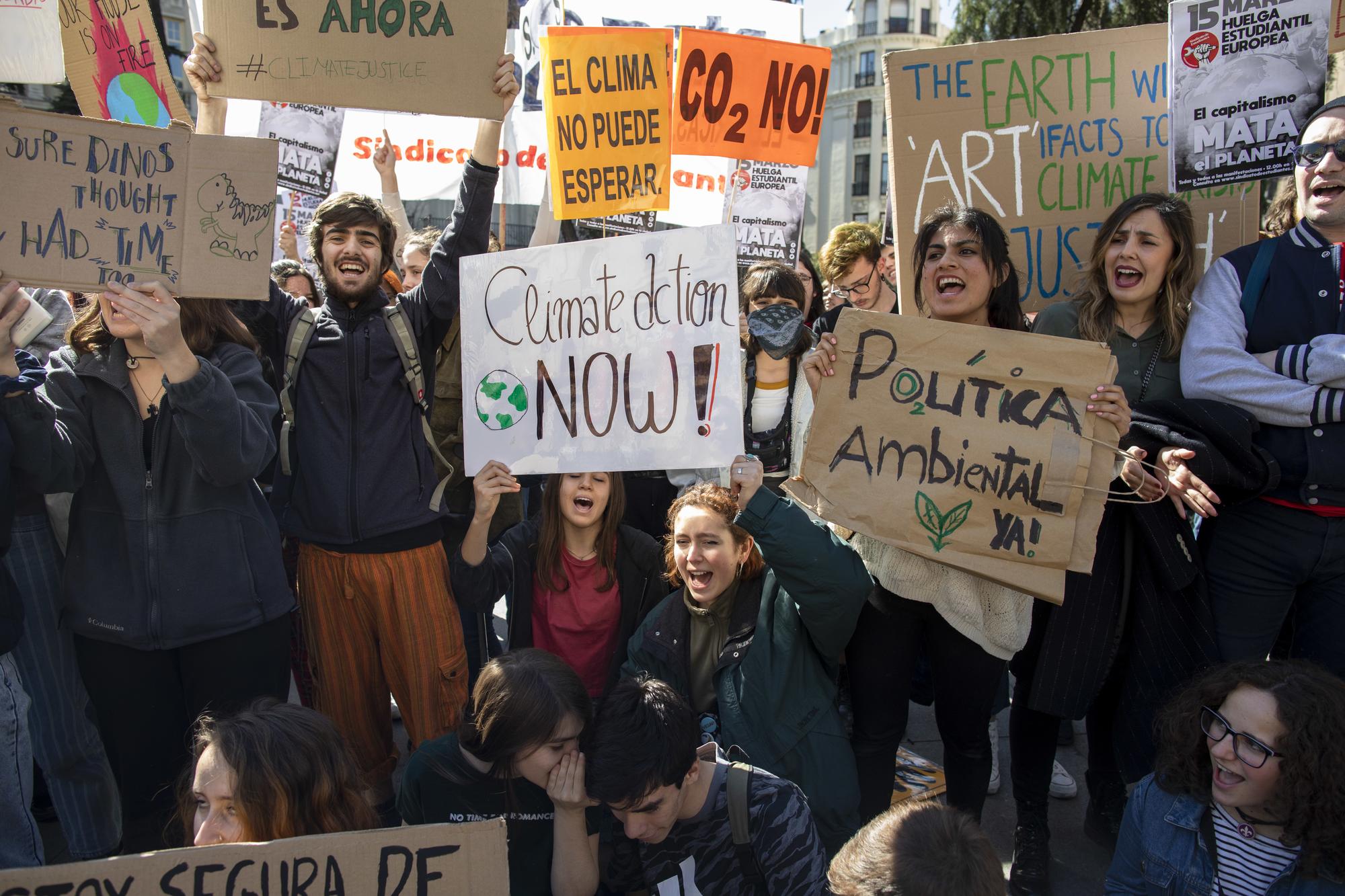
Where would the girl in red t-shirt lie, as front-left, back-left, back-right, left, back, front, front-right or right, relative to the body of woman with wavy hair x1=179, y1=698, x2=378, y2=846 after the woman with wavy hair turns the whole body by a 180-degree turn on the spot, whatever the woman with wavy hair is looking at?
front

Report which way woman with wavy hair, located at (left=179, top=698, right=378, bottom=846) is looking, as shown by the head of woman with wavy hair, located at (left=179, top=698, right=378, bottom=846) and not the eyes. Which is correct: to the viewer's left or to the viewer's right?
to the viewer's left

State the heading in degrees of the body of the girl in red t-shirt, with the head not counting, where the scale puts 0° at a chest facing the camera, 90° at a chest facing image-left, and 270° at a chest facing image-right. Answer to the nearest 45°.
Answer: approximately 0°

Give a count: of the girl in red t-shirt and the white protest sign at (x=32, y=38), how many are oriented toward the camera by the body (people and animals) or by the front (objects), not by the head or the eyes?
2
